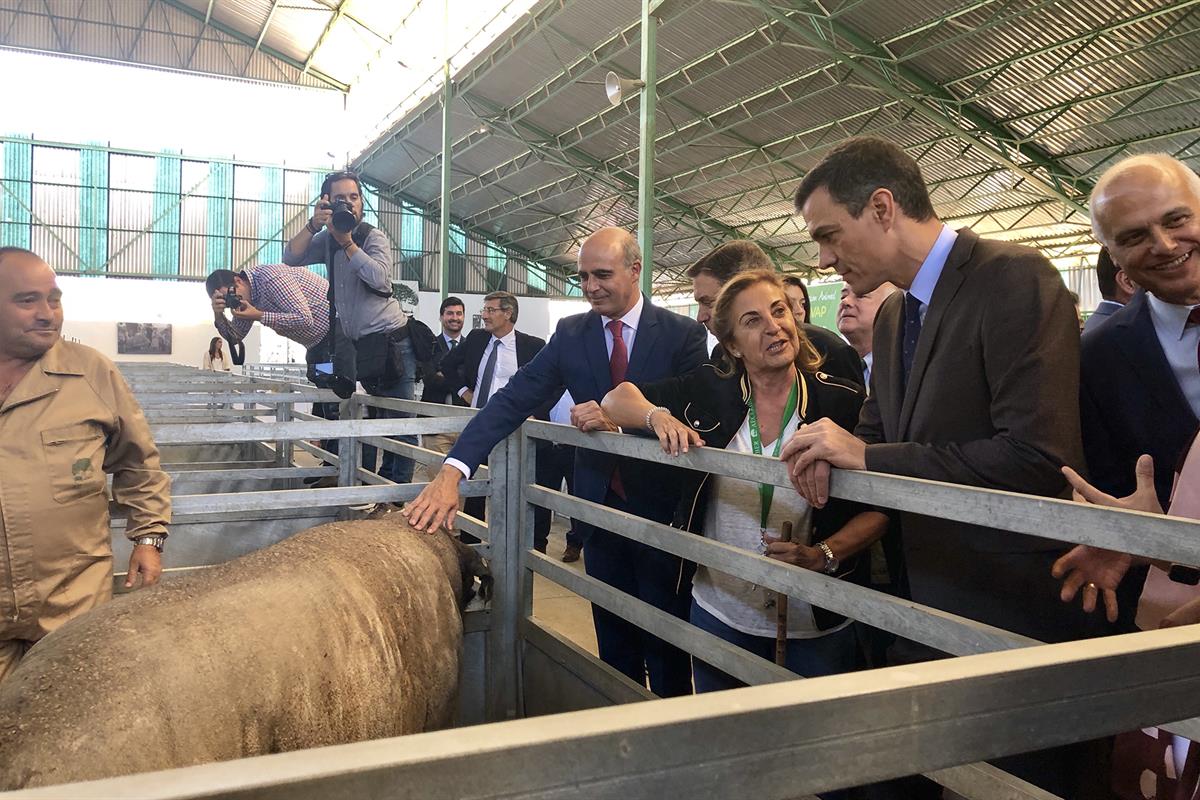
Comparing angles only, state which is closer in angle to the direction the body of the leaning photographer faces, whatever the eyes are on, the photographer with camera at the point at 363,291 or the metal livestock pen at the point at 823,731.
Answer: the metal livestock pen

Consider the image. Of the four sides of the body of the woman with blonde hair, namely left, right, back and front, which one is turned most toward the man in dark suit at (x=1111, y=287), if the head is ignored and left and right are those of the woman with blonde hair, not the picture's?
left

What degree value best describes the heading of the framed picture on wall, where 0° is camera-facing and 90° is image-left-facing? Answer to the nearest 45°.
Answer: approximately 0°

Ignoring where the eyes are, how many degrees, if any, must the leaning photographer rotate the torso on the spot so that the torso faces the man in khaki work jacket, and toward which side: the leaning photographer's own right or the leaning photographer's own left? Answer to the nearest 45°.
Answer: approximately 45° to the leaning photographer's own left

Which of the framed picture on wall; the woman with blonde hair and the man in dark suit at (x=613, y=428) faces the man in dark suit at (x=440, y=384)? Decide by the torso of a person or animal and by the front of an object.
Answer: the framed picture on wall

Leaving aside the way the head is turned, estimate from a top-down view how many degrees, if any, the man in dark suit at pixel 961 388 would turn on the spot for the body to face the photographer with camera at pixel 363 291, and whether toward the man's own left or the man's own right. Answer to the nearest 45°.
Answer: approximately 90° to the man's own right

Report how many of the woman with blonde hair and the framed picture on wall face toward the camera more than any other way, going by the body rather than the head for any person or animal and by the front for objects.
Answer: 2

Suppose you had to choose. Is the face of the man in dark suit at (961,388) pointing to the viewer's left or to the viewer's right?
to the viewer's left

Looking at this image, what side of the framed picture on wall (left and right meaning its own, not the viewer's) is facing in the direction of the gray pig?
front

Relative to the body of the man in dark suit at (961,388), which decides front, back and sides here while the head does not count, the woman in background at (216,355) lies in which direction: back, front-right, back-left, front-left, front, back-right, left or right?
right

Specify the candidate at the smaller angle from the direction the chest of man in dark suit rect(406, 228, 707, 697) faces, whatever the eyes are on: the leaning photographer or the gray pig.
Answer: the gray pig
